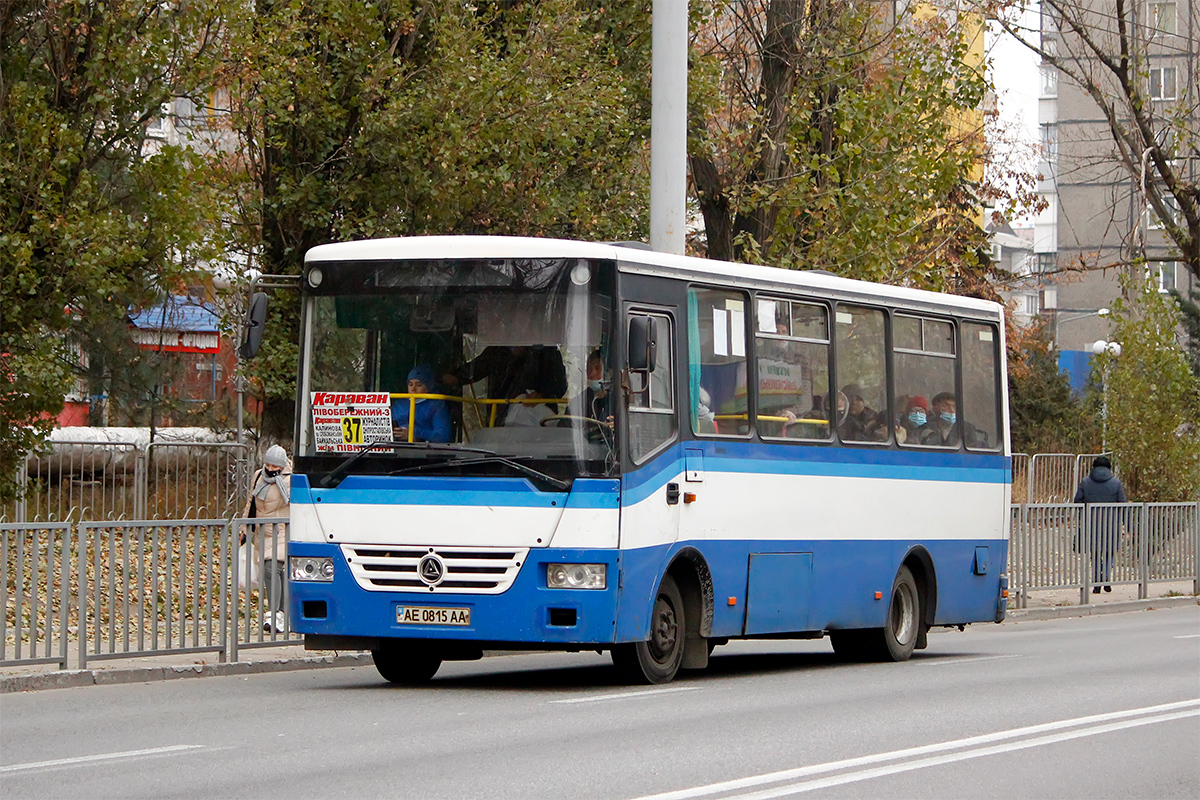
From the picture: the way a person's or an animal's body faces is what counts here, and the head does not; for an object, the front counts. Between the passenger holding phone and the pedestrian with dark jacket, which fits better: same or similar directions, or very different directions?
very different directions

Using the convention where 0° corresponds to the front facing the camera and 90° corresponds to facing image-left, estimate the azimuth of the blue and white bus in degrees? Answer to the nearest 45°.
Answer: approximately 45°

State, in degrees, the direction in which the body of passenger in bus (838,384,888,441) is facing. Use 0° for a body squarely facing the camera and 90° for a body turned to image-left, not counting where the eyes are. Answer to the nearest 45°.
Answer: approximately 45°

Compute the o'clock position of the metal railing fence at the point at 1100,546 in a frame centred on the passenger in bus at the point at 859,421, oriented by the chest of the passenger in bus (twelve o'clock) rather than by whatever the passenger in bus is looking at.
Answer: The metal railing fence is roughly at 5 o'clock from the passenger in bus.

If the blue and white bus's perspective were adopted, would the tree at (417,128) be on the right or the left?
on its right

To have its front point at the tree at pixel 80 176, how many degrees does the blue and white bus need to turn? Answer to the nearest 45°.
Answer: approximately 90° to its right

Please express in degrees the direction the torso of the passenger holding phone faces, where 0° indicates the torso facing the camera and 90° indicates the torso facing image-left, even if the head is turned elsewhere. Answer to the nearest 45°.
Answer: approximately 45°

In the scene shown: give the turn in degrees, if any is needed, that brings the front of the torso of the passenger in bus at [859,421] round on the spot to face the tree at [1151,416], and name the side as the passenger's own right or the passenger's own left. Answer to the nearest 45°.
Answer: approximately 135° to the passenger's own right

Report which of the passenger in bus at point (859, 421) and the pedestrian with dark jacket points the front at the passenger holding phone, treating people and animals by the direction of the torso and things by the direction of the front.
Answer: the passenger in bus

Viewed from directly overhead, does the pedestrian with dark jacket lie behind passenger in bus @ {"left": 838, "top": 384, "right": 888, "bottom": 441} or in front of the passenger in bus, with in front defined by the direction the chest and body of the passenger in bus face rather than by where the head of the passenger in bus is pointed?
behind

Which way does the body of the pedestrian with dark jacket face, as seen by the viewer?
away from the camera
